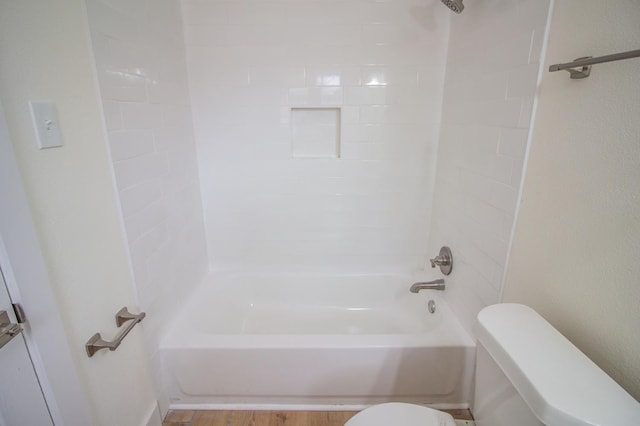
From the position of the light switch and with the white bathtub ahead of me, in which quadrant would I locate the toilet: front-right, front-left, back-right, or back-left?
front-right

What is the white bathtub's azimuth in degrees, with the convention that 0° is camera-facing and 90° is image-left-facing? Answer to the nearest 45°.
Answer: approximately 0°

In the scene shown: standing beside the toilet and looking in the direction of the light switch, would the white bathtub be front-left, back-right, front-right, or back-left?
front-right

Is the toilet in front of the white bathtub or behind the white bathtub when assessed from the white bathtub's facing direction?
in front

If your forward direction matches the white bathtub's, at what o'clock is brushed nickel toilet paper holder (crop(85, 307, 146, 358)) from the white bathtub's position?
The brushed nickel toilet paper holder is roughly at 2 o'clock from the white bathtub.
